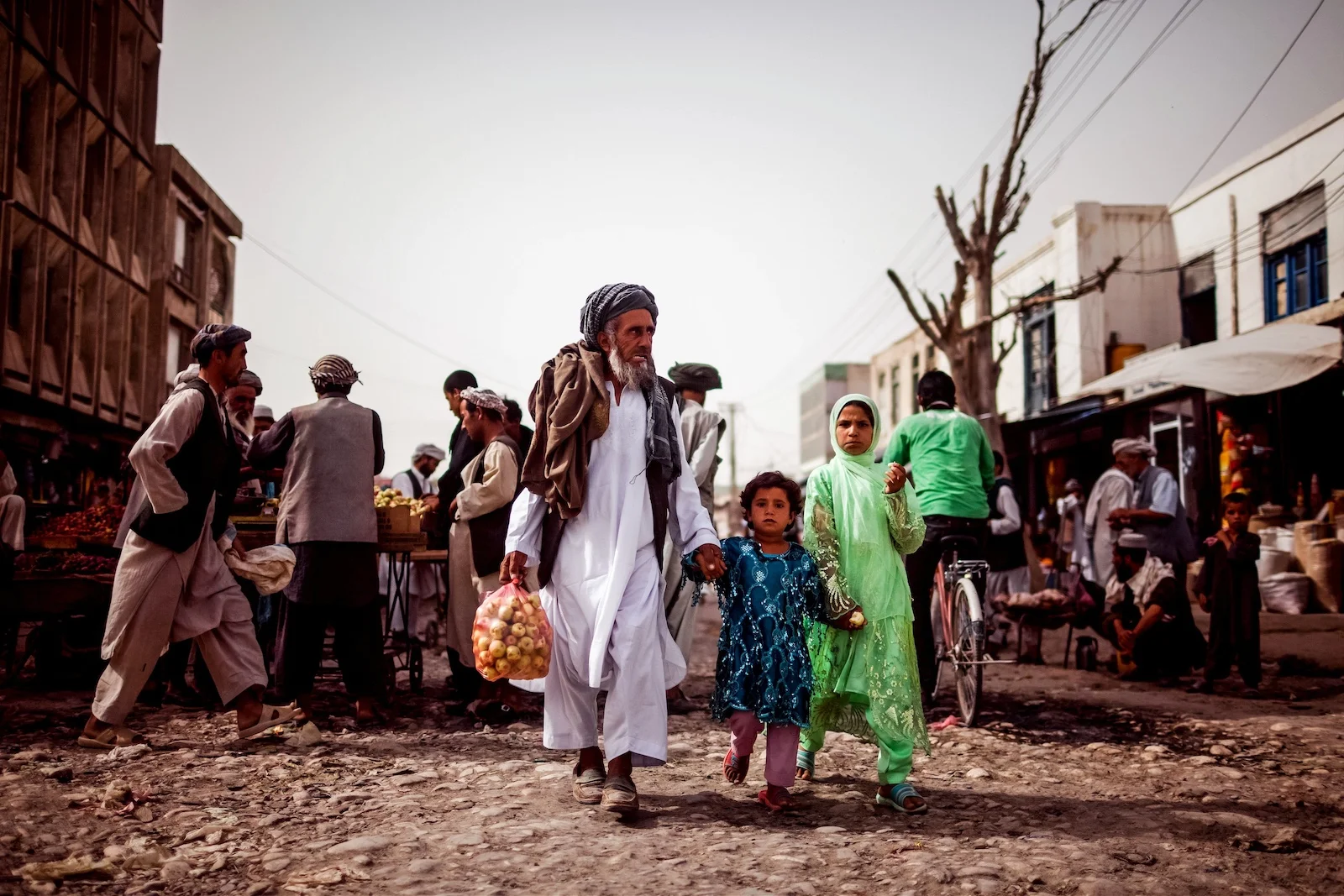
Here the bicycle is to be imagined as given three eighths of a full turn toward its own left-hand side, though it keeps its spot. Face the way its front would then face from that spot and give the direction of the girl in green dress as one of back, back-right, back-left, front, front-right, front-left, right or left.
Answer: front-left

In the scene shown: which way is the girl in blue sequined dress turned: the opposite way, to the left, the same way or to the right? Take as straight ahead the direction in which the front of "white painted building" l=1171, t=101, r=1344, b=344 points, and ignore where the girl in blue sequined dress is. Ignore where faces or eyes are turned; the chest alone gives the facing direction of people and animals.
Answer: to the left

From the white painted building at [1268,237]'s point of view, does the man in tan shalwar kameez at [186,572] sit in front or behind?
in front

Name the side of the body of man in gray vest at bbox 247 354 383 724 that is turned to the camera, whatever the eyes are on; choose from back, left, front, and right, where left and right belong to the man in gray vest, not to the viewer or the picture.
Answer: back

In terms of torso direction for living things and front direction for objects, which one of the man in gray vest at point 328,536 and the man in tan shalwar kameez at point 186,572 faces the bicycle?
the man in tan shalwar kameez

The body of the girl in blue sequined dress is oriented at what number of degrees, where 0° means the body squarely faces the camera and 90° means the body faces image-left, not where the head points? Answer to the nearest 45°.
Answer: approximately 0°

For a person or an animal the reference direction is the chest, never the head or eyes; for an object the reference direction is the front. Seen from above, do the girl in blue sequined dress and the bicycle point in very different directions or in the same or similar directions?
very different directions

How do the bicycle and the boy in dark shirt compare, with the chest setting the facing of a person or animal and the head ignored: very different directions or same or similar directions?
very different directions

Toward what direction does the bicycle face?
away from the camera

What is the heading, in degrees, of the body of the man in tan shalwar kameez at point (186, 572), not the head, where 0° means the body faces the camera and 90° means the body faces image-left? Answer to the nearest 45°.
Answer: approximately 270°

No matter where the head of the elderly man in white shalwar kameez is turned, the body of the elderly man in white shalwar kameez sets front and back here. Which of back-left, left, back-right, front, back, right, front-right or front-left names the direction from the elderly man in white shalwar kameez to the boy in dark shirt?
back-left

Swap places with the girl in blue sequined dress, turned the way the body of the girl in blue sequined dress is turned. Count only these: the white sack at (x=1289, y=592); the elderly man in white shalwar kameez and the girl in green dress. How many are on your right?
1
